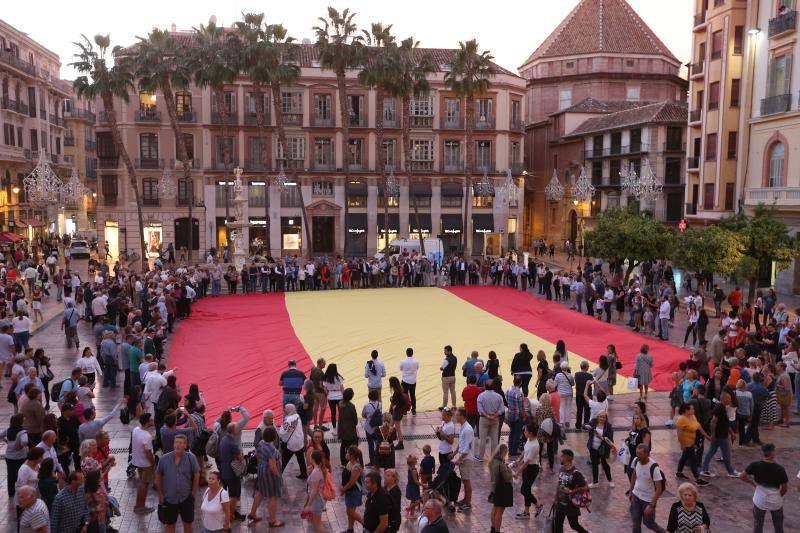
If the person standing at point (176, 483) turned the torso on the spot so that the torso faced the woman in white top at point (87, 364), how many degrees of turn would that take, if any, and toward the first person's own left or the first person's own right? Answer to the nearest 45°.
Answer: approximately 180°

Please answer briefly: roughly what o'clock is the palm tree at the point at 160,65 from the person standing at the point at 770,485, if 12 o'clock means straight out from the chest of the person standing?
The palm tree is roughly at 10 o'clock from the person standing.

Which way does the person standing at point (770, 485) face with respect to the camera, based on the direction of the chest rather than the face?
away from the camera

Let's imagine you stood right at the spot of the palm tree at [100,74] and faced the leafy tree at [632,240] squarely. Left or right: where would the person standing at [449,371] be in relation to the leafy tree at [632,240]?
right

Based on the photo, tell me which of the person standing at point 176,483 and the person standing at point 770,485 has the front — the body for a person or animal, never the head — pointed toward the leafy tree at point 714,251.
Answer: the person standing at point 770,485

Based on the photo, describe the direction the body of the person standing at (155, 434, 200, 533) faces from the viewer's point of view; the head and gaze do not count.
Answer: toward the camera

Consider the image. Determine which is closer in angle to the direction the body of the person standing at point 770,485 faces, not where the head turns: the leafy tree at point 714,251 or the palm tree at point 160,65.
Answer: the leafy tree

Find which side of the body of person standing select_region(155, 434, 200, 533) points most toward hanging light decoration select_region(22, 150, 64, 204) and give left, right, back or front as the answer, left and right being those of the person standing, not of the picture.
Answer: back

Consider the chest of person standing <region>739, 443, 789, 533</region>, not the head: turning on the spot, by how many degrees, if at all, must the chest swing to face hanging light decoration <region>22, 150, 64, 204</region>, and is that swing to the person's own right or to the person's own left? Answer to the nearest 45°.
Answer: approximately 90° to the person's own left

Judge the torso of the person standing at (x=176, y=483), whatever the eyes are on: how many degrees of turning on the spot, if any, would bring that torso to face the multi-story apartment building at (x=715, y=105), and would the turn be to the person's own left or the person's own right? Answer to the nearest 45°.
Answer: approximately 135° to the person's own left

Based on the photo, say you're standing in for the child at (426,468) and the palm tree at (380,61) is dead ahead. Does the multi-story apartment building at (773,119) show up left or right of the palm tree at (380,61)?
right
